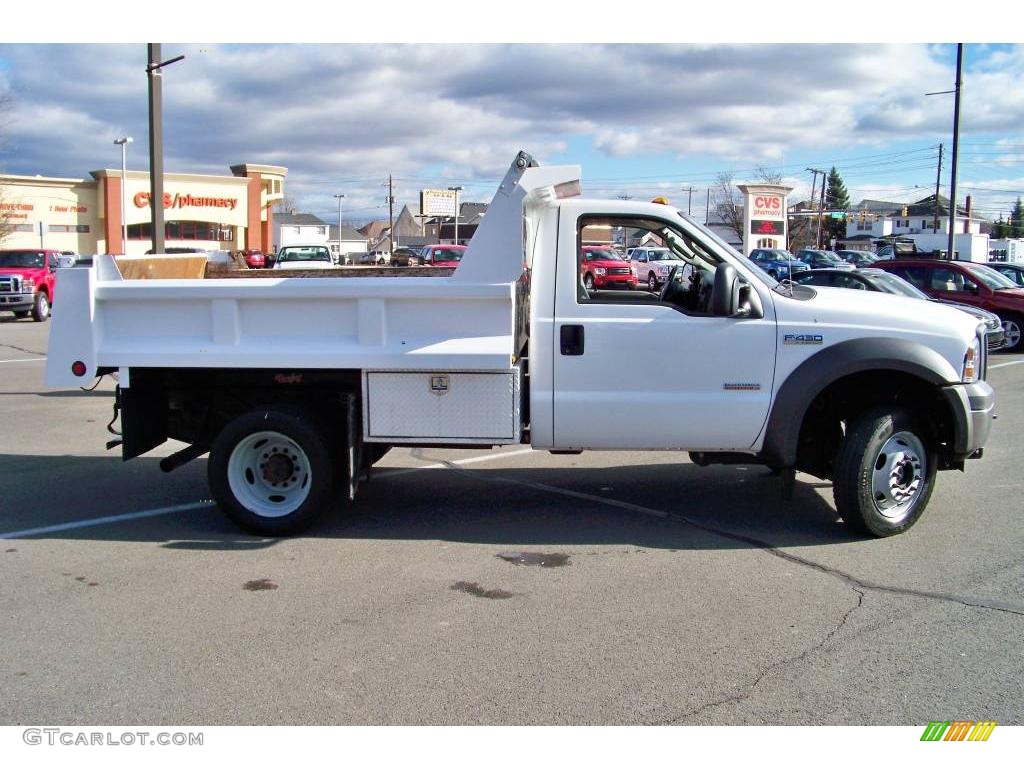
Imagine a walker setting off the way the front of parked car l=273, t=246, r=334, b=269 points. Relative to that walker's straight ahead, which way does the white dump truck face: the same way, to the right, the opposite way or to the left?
to the left

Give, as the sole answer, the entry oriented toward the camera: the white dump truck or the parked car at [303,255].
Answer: the parked car

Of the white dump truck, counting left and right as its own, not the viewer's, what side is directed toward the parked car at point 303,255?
left

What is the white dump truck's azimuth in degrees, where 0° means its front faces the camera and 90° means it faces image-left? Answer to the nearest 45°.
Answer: approximately 270°

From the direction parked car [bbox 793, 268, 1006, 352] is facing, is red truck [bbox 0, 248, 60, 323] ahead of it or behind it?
behind

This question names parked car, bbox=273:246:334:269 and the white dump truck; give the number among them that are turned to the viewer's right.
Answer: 1

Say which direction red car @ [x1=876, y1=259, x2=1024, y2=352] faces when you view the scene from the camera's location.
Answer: facing the viewer and to the right of the viewer

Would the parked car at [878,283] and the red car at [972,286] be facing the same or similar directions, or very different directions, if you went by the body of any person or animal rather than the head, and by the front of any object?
same or similar directions

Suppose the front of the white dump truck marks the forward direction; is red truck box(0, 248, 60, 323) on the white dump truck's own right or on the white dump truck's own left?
on the white dump truck's own left

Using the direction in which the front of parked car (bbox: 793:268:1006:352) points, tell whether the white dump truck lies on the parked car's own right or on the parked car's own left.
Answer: on the parked car's own right

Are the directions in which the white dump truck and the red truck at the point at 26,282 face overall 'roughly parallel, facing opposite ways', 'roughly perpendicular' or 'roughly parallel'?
roughly perpendicular

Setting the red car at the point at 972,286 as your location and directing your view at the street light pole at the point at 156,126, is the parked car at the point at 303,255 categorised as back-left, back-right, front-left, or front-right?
front-right

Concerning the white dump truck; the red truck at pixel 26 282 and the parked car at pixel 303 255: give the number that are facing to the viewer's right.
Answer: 1

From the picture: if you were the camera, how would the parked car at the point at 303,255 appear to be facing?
facing the viewer
